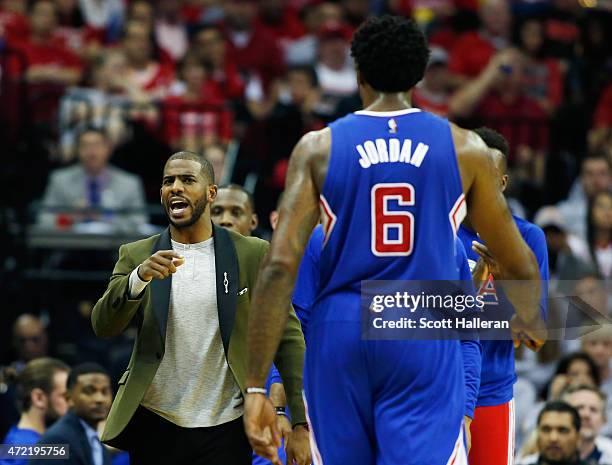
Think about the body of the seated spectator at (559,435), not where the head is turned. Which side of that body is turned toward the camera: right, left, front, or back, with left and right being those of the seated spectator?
front

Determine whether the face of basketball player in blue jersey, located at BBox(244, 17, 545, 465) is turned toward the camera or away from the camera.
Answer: away from the camera

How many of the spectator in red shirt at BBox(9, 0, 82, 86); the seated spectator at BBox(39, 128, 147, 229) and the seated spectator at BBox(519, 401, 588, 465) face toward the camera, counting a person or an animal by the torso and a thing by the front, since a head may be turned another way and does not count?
3

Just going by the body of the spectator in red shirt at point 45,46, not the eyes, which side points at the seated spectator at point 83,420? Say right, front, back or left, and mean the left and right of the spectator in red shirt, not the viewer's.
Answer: front

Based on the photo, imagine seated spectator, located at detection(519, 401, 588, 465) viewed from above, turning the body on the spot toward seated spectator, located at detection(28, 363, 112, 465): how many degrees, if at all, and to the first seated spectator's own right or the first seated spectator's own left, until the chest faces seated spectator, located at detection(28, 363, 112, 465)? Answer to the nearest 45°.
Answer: approximately 45° to the first seated spectator's own right

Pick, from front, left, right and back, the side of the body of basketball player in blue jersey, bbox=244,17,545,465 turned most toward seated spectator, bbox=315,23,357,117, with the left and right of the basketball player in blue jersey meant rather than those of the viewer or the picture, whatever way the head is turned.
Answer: front

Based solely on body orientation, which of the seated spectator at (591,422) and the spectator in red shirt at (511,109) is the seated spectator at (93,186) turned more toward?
the seated spectator

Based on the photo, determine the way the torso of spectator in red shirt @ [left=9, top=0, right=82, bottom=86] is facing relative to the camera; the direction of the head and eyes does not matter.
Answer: toward the camera

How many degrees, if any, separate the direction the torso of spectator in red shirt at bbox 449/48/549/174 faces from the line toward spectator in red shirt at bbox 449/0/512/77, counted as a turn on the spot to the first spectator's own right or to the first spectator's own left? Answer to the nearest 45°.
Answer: approximately 180°

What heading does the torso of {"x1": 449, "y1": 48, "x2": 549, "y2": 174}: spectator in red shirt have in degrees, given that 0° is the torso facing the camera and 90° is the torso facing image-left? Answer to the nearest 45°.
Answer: approximately 0°

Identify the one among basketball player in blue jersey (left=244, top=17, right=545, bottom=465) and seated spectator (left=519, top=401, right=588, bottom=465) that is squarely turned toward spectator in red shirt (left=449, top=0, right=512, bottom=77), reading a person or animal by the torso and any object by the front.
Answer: the basketball player in blue jersey

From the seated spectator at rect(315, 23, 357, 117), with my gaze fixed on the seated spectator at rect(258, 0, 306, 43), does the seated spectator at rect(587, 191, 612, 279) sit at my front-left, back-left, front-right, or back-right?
back-right
